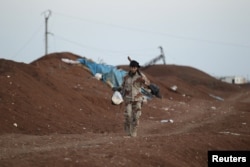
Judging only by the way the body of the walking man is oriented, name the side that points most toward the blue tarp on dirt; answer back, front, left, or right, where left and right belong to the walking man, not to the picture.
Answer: back

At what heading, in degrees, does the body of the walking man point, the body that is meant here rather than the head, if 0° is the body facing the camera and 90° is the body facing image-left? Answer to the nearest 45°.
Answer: approximately 0°
